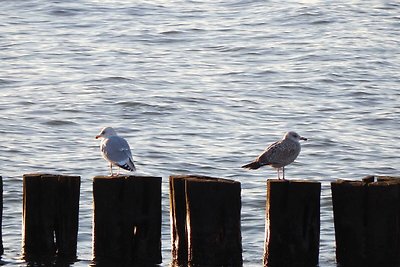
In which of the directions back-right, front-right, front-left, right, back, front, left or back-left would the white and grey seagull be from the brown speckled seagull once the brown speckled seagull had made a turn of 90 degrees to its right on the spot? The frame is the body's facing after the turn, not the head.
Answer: right

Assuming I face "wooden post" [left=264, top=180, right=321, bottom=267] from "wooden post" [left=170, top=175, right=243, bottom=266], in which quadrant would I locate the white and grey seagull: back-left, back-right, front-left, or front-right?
back-left

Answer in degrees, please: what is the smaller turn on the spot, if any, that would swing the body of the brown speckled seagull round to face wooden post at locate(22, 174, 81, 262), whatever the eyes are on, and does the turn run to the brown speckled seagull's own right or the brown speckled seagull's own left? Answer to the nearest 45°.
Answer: approximately 135° to the brown speckled seagull's own right

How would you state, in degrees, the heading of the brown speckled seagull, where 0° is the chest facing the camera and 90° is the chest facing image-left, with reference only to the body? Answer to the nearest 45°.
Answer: approximately 270°

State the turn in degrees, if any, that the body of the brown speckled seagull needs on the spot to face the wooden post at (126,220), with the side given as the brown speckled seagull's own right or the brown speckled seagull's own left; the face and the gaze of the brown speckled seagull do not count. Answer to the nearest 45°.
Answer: approximately 135° to the brown speckled seagull's own right
